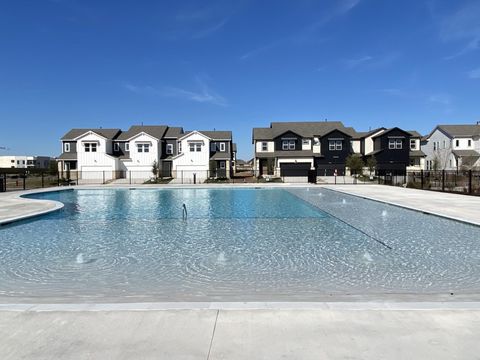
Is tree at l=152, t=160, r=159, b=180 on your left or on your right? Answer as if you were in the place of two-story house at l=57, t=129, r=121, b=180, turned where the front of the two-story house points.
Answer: on your left

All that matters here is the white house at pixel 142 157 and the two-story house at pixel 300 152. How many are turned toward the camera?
2

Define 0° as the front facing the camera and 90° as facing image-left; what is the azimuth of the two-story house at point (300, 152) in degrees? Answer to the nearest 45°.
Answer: approximately 0°

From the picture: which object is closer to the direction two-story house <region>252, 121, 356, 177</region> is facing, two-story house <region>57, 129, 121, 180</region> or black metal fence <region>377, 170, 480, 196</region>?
the black metal fence

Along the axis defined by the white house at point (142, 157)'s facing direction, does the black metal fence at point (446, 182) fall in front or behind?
in front

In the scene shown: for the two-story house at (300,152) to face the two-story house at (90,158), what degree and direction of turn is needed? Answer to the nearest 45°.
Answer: approximately 90° to its right

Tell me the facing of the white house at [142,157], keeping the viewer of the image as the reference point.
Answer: facing the viewer

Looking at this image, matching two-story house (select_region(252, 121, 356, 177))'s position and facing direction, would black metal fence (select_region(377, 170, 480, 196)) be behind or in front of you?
in front

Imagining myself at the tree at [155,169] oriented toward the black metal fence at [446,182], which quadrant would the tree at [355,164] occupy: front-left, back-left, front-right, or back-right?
front-left

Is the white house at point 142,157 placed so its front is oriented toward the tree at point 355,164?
no

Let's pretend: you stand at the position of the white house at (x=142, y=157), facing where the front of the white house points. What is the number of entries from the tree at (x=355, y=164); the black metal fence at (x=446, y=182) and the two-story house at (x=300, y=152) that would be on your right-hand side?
0

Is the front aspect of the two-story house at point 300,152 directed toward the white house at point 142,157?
no

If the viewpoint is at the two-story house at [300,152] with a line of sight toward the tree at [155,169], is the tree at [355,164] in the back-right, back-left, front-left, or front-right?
back-left

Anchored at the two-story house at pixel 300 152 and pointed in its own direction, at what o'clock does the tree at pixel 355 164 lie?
The tree is roughly at 10 o'clock from the two-story house.

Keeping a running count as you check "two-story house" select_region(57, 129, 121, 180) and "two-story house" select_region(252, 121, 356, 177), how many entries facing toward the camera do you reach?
2

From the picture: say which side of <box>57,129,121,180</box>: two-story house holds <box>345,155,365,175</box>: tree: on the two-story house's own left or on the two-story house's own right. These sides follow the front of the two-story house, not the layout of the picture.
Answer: on the two-story house's own left

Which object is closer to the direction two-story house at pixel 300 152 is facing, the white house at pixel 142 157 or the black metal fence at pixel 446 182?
the black metal fence

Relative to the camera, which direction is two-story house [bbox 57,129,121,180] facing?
toward the camera
